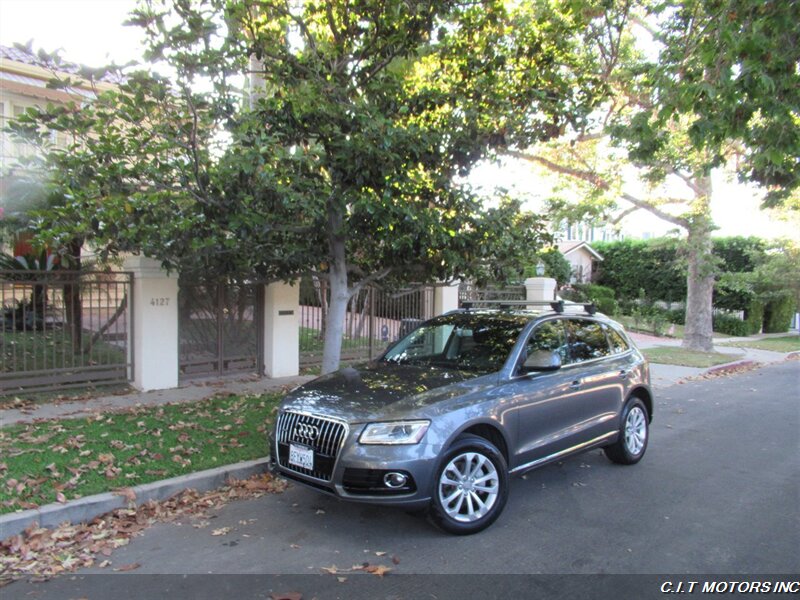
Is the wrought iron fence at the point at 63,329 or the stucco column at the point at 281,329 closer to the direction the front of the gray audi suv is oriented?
the wrought iron fence

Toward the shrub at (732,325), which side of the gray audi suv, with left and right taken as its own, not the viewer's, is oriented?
back

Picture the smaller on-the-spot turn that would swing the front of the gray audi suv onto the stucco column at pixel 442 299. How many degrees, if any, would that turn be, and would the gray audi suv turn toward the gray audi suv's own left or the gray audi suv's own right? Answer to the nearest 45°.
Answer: approximately 135° to the gray audi suv's own right

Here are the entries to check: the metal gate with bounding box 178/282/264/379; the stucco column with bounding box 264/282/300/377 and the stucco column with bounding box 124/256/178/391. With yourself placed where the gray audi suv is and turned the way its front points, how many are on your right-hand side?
3

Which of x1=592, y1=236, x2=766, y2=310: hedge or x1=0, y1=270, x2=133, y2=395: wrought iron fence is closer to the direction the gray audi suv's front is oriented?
the wrought iron fence

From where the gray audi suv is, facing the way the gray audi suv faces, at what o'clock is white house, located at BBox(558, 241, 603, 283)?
The white house is roughly at 5 o'clock from the gray audi suv.

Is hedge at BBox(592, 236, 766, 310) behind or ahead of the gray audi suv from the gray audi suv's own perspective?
behind

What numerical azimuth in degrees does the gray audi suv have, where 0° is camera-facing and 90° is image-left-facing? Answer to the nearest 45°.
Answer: approximately 45°

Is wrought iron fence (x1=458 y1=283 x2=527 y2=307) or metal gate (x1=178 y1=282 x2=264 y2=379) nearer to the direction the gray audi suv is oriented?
the metal gate

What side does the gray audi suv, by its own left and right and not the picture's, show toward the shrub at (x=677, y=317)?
back

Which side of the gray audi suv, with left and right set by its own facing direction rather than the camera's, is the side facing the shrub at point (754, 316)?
back

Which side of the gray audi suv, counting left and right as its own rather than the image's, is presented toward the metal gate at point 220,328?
right

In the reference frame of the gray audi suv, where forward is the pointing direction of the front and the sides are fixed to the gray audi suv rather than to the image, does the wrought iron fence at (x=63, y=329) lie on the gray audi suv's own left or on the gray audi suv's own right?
on the gray audi suv's own right

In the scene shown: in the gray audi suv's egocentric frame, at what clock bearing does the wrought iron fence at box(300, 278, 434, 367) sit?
The wrought iron fence is roughly at 4 o'clock from the gray audi suv.
